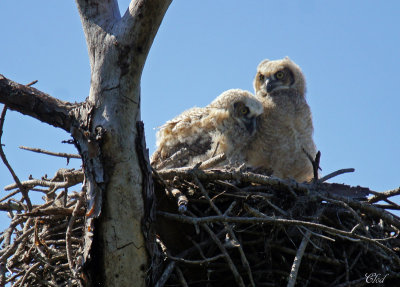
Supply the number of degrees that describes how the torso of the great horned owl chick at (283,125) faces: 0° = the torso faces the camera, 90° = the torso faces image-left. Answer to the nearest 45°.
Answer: approximately 45°

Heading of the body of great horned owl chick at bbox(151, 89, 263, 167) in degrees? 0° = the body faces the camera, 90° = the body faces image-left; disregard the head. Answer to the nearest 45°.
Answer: approximately 270°

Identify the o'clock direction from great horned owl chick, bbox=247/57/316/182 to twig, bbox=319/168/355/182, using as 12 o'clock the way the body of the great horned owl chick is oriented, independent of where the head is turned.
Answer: The twig is roughly at 10 o'clock from the great horned owl chick.

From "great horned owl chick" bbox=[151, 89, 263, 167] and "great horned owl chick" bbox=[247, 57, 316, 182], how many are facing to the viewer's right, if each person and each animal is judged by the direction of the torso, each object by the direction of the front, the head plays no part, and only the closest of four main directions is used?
1

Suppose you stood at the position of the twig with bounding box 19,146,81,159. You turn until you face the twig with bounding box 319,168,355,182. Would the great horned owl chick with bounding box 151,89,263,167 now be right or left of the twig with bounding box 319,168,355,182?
left

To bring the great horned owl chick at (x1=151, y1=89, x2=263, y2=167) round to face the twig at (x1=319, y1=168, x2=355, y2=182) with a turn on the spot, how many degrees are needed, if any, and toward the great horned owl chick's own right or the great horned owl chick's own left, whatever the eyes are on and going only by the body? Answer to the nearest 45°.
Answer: approximately 45° to the great horned owl chick's own right
